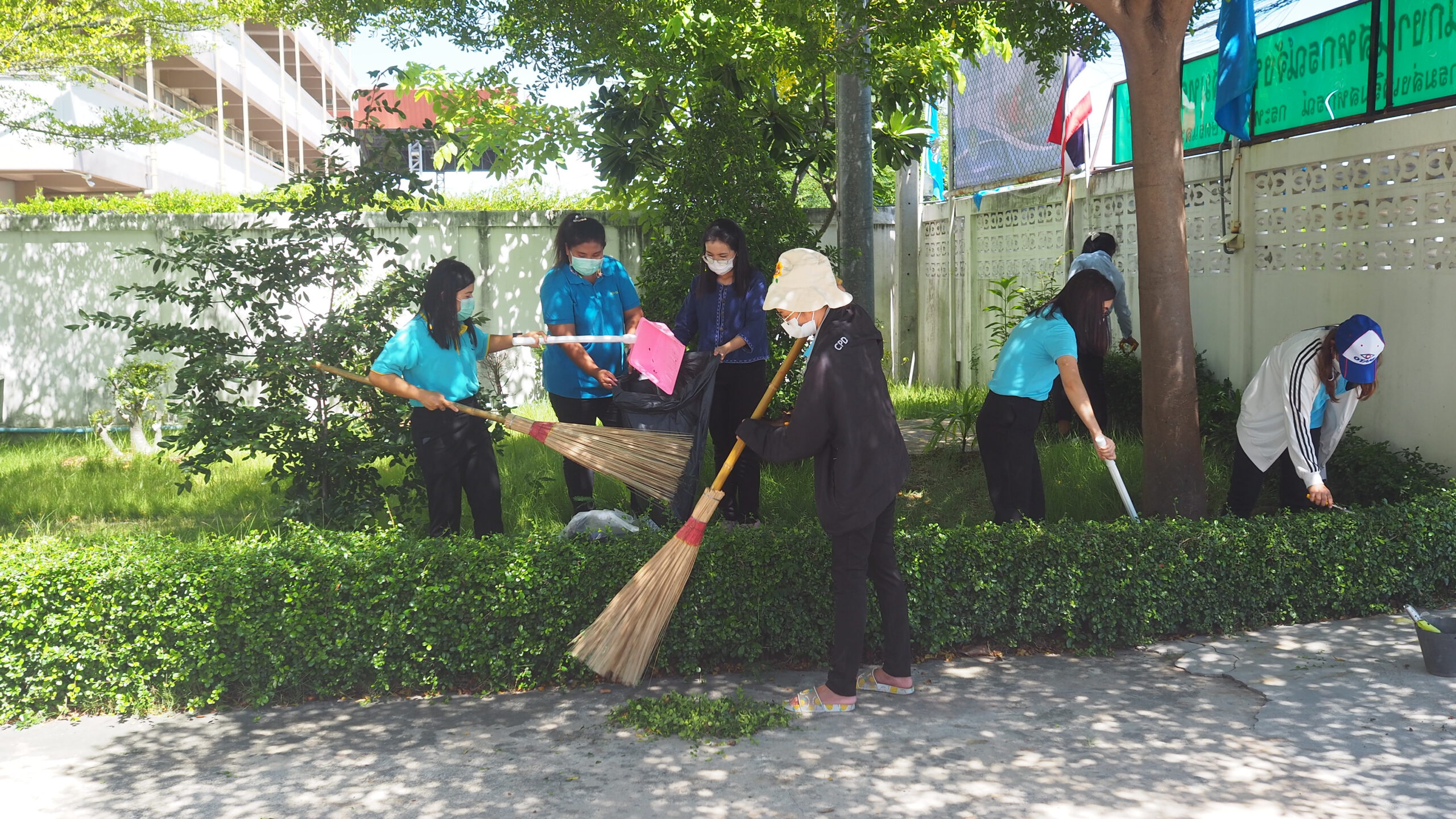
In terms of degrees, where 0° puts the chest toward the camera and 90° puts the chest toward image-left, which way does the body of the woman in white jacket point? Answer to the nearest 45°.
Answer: approximately 315°

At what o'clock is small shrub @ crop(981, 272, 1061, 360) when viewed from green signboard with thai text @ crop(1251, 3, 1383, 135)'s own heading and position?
The small shrub is roughly at 9 o'clock from the green signboard with thai text.

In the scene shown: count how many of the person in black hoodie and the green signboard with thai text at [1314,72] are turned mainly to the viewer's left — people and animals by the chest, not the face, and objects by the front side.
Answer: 1

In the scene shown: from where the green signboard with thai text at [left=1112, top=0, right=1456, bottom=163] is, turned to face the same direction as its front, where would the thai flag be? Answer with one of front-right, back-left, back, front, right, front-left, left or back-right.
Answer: left

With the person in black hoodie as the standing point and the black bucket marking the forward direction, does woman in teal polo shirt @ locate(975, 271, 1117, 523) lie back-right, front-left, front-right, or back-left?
front-left
